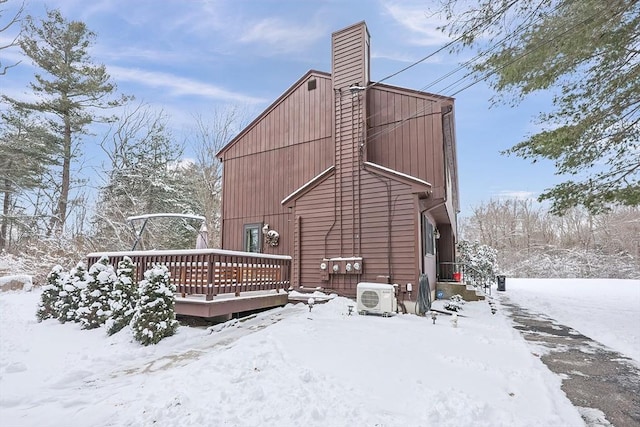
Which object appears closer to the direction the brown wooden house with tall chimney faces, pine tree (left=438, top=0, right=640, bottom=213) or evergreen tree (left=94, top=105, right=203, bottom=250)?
the pine tree

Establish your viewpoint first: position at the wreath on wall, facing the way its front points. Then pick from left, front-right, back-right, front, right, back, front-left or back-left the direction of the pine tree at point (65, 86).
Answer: back-right

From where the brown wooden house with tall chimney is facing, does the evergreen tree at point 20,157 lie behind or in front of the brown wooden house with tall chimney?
behind

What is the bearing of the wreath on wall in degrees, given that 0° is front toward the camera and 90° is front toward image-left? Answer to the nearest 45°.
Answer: approximately 0°

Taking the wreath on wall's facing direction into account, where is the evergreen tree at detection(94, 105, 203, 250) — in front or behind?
behind

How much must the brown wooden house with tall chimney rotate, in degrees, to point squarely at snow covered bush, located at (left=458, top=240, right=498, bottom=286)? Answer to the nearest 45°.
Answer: approximately 45° to its left
